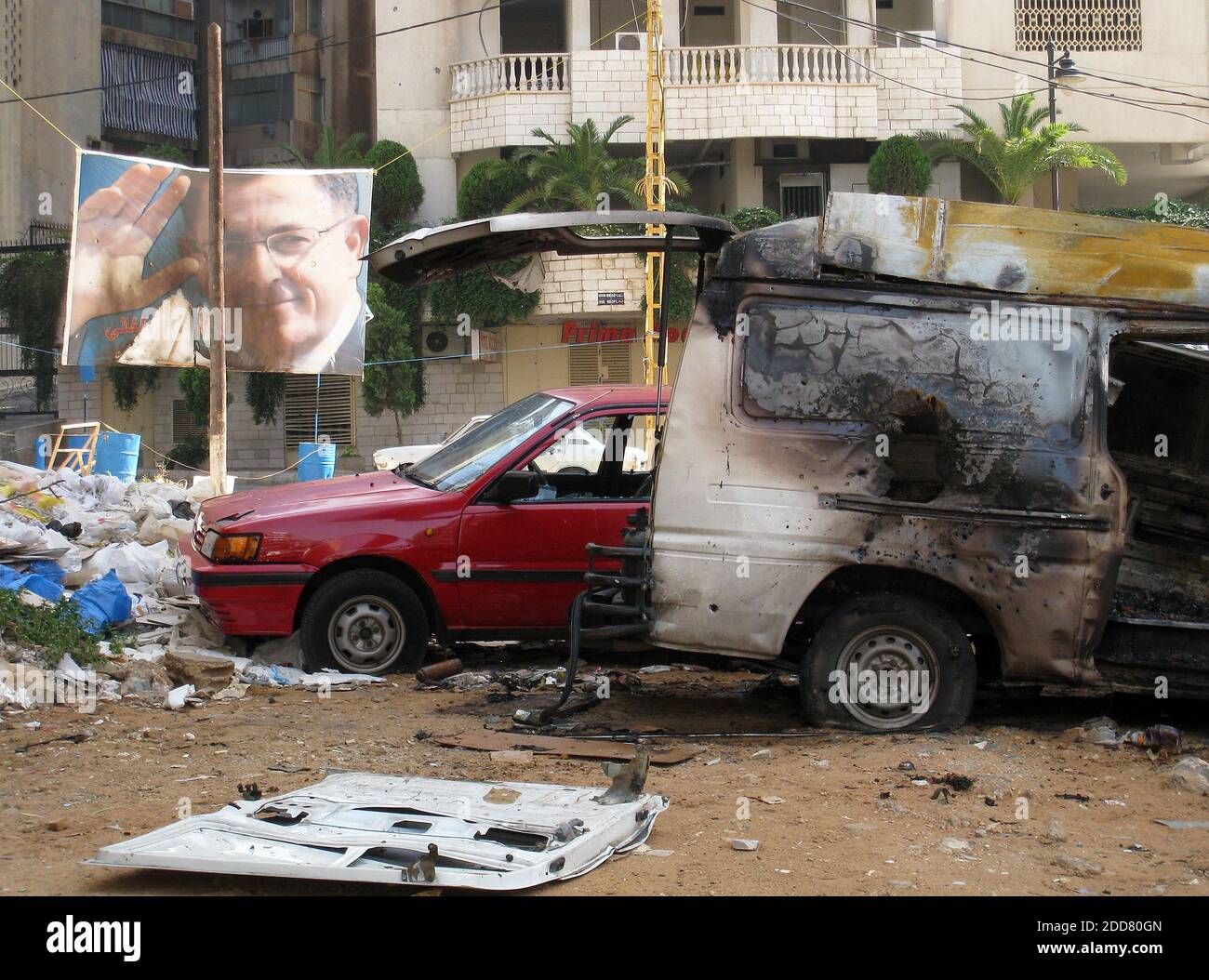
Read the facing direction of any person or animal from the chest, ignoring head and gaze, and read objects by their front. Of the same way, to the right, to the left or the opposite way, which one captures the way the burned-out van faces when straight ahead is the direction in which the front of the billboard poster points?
to the left

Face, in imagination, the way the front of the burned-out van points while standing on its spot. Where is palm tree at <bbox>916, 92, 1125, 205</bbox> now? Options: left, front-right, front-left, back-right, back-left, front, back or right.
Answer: left

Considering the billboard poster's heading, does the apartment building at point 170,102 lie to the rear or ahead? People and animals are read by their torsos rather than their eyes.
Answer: to the rear

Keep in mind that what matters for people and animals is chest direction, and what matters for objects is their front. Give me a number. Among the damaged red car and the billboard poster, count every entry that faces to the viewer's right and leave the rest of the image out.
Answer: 0

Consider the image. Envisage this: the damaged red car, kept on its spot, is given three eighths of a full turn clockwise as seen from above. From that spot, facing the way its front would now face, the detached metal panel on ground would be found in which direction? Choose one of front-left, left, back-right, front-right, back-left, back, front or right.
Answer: back-right

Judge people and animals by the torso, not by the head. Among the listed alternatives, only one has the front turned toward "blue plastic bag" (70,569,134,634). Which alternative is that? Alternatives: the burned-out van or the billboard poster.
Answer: the billboard poster

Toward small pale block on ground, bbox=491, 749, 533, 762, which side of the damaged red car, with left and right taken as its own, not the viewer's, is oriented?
left

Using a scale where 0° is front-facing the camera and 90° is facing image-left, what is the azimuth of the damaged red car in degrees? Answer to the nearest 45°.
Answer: approximately 90°

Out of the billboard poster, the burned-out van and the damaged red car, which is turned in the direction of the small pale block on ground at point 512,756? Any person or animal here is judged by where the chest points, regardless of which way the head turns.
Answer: the billboard poster

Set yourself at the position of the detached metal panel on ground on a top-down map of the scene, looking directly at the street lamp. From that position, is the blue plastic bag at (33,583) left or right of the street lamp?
left

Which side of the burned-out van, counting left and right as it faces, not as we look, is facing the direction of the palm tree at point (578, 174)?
left

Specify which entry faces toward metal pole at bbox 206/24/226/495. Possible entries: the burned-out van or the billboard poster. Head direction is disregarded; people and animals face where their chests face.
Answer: the billboard poster

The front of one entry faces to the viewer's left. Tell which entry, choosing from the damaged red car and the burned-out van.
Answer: the damaged red car

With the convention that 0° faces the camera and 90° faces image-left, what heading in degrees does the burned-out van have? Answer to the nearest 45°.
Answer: approximately 270°

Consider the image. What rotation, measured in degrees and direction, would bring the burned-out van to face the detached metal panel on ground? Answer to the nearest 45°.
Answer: approximately 135° to its right

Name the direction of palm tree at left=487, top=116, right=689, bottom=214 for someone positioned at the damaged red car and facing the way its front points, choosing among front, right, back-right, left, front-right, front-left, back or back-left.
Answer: right
